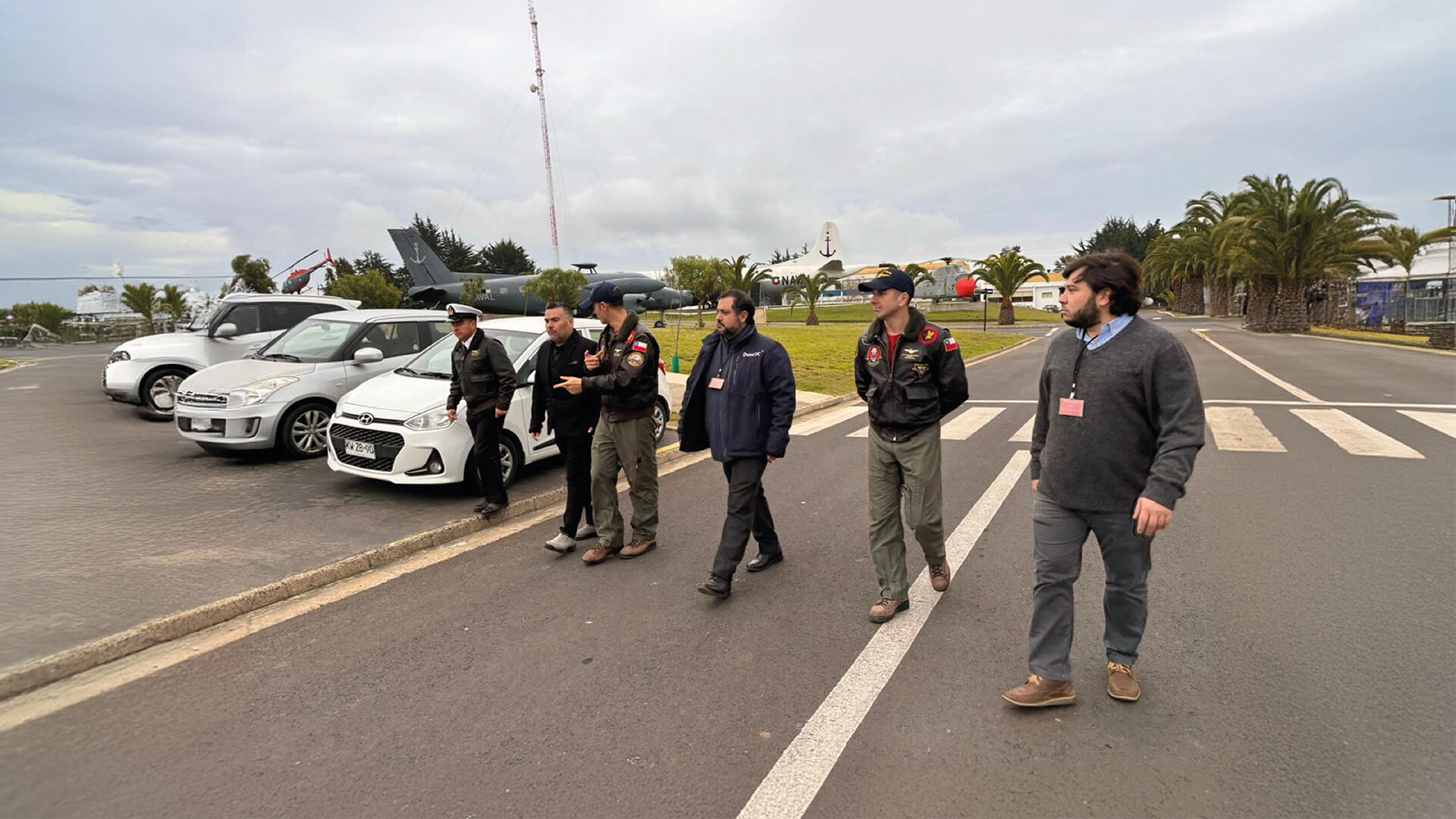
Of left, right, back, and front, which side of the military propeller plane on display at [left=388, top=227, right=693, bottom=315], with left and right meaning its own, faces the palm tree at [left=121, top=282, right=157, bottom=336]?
back

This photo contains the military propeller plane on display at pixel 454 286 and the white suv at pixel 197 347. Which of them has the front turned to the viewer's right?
the military propeller plane on display

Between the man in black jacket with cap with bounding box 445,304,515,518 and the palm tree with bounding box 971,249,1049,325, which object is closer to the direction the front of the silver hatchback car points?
the man in black jacket with cap

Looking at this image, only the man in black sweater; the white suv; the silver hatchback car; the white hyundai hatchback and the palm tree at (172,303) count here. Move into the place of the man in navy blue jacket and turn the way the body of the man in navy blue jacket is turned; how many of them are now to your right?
5

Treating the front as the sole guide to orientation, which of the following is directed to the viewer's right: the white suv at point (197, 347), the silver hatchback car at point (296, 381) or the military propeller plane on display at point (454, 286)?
the military propeller plane on display

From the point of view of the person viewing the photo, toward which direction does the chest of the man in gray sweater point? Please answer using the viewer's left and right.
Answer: facing the viewer and to the left of the viewer

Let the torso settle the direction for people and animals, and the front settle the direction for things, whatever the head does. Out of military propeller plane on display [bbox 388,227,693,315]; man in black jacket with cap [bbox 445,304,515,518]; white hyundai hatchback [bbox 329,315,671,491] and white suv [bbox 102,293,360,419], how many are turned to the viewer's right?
1

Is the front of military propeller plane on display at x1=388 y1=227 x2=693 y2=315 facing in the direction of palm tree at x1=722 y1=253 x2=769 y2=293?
yes

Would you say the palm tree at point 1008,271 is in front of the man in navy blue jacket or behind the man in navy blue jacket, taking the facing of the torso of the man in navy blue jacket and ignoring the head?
behind

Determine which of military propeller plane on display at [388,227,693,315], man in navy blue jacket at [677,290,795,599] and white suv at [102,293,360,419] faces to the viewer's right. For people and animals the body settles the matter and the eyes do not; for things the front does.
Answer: the military propeller plane on display

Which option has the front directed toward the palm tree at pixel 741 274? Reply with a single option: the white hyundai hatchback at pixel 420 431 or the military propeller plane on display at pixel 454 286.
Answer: the military propeller plane on display

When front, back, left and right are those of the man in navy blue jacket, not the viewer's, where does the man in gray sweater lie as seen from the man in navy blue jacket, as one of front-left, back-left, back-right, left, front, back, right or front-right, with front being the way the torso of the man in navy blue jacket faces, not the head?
left

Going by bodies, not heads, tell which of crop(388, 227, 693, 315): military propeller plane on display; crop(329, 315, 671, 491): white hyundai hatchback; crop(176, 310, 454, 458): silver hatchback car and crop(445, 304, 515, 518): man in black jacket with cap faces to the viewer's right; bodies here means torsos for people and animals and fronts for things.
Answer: the military propeller plane on display

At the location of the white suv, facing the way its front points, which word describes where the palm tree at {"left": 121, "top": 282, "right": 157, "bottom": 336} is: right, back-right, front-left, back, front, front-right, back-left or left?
back-right

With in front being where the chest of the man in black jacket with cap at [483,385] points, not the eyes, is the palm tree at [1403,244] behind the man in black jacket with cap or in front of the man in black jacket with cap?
behind

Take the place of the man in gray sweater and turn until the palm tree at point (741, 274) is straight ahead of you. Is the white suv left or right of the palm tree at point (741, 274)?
left

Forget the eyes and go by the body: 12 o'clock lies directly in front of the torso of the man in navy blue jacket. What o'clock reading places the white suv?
The white suv is roughly at 3 o'clock from the man in navy blue jacket.

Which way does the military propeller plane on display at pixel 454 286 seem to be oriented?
to the viewer's right
